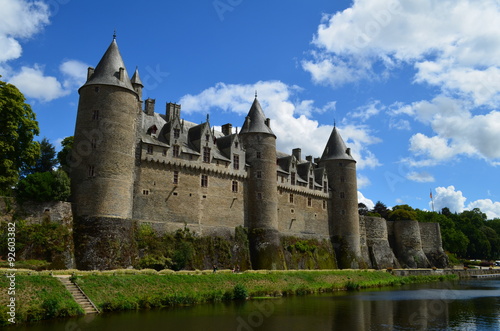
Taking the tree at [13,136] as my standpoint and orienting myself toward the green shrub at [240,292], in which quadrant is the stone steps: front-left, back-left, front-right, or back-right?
front-right

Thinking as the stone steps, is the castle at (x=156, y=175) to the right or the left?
on its left

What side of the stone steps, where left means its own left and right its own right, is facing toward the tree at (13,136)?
back

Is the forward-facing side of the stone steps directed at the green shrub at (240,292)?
no

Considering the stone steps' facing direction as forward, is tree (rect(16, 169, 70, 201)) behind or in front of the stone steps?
behind

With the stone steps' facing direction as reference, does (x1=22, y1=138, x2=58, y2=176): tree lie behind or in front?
behind

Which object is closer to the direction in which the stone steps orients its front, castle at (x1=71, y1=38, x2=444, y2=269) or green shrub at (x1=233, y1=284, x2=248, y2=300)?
the green shrub

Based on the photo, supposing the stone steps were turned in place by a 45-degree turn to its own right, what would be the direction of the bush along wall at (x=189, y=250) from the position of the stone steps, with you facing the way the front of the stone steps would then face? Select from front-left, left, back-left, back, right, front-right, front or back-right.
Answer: back-left
